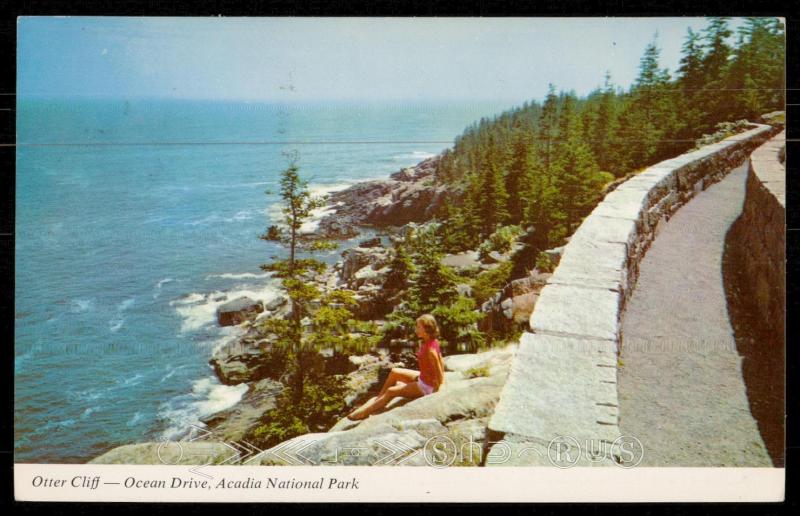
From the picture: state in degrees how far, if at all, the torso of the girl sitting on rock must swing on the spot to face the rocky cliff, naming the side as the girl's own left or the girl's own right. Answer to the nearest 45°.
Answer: approximately 90° to the girl's own right

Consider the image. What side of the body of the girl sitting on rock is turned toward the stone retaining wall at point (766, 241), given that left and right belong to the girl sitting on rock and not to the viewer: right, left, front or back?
back

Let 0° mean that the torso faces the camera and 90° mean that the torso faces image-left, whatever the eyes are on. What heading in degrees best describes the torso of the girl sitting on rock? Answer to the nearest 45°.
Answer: approximately 90°
